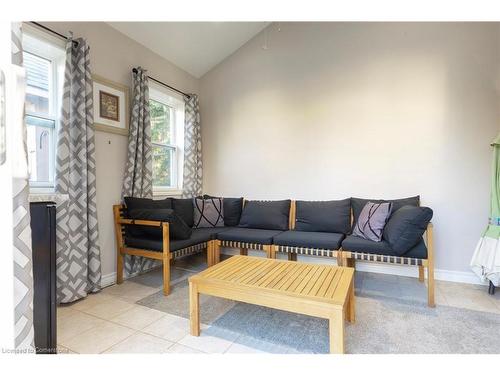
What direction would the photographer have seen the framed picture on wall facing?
facing the viewer and to the right of the viewer

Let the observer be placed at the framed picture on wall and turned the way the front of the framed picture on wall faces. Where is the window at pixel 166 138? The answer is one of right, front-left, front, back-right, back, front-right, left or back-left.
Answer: left

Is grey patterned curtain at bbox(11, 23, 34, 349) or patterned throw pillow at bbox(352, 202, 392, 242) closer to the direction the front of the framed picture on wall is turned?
the patterned throw pillow

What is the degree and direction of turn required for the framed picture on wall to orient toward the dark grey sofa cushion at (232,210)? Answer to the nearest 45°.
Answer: approximately 45° to its left

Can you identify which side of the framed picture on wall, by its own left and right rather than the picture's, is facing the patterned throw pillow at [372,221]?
front

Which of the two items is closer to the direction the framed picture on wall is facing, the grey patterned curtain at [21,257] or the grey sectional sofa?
the grey sectional sofa

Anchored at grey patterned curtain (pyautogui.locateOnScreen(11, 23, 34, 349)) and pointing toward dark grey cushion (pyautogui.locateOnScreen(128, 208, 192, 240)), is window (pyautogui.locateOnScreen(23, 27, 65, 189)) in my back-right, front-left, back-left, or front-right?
front-left

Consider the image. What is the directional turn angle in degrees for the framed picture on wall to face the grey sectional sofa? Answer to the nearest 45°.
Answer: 0° — it already faces it

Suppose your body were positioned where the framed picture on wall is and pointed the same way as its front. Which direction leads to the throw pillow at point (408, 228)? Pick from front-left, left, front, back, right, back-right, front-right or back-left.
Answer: front

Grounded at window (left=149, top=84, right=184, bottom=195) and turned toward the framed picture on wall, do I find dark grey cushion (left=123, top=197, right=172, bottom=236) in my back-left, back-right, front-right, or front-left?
front-left

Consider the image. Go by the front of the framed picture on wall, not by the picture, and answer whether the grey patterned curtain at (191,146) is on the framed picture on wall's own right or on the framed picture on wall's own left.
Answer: on the framed picture on wall's own left

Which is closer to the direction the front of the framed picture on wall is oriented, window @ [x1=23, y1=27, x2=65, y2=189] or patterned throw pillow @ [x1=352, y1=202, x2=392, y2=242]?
the patterned throw pillow

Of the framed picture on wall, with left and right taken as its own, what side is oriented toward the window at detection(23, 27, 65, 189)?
right

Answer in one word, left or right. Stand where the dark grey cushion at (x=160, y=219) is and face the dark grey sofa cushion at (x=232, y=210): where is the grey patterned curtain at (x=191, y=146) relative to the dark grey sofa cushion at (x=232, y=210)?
left
